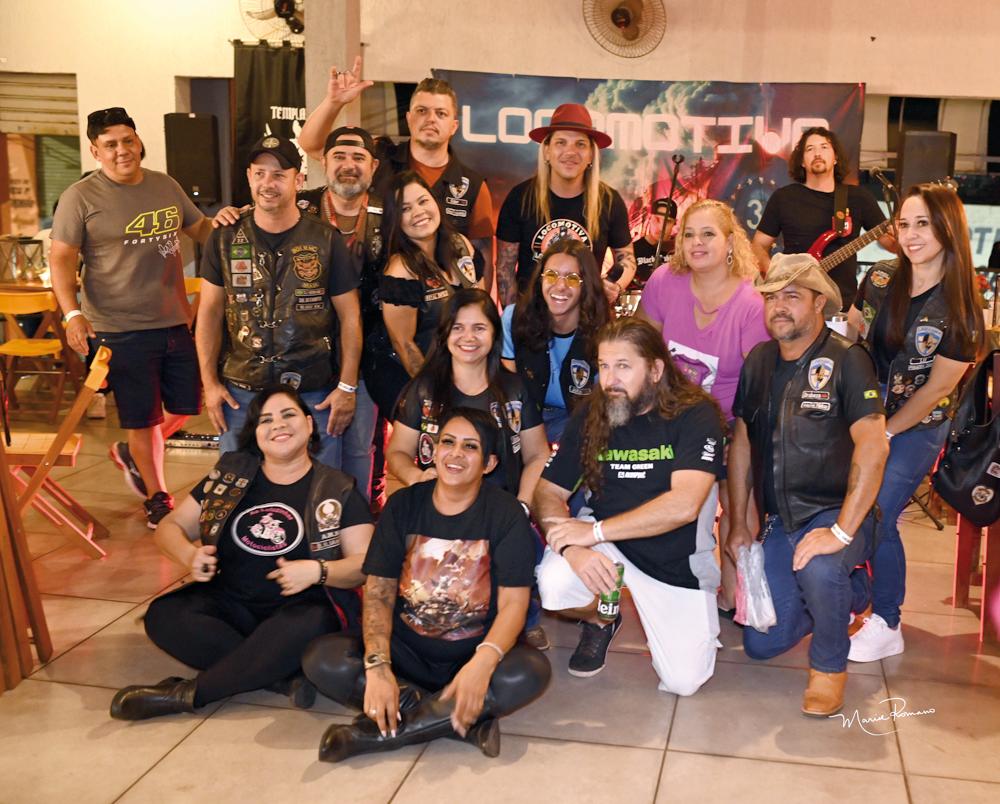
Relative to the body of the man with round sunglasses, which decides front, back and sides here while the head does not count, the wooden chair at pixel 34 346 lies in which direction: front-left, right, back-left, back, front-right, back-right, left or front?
back-right

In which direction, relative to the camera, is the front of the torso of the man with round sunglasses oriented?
toward the camera

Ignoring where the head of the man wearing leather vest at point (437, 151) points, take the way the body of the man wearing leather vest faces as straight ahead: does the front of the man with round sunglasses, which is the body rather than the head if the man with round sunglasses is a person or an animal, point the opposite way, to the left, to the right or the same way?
the same way

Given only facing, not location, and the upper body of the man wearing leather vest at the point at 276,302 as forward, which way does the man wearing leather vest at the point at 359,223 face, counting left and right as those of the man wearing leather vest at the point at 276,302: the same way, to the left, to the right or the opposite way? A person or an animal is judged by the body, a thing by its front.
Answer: the same way

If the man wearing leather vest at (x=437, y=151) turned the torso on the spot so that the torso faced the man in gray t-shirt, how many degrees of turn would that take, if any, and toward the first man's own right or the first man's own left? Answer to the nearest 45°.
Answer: approximately 90° to the first man's own right

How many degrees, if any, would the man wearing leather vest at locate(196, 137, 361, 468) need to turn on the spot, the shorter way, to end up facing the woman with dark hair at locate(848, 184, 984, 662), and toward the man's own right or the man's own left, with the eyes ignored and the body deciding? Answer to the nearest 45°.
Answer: approximately 90° to the man's own left

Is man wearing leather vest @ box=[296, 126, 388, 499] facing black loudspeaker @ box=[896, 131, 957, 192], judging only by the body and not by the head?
no

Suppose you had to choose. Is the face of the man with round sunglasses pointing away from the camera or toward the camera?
toward the camera

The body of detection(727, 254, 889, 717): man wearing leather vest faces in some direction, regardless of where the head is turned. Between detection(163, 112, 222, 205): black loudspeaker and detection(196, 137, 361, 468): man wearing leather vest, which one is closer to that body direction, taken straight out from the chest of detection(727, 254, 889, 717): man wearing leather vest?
the man wearing leather vest

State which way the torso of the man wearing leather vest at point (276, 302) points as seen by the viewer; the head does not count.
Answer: toward the camera

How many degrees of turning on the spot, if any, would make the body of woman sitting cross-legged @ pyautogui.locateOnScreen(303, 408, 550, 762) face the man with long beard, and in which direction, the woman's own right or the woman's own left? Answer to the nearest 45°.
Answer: approximately 90° to the woman's own left

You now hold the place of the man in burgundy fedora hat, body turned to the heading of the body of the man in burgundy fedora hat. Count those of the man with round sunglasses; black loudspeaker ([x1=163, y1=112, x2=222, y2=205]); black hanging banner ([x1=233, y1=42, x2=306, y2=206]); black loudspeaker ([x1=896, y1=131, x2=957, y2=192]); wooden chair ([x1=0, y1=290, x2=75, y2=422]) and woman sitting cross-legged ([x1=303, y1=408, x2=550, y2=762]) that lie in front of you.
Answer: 2

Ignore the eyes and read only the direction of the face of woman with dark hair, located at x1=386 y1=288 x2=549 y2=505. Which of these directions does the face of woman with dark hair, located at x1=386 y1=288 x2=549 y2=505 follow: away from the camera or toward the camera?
toward the camera

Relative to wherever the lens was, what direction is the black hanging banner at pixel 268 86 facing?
facing the viewer

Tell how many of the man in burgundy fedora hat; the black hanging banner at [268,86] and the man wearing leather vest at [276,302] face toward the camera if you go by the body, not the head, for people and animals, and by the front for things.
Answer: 3

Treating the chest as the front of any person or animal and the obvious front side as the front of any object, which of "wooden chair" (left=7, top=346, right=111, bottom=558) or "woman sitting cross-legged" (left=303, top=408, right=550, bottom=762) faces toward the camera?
the woman sitting cross-legged

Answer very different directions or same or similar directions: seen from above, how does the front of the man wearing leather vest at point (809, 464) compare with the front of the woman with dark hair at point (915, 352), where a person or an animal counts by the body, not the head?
same or similar directions

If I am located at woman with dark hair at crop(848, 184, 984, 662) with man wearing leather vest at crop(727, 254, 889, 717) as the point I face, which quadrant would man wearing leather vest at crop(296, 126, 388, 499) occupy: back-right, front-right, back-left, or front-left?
front-right

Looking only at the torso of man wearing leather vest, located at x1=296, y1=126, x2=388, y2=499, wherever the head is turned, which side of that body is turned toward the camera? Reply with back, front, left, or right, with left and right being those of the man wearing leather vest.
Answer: front

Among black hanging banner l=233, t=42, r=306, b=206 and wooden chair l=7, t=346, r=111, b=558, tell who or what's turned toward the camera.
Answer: the black hanging banner
